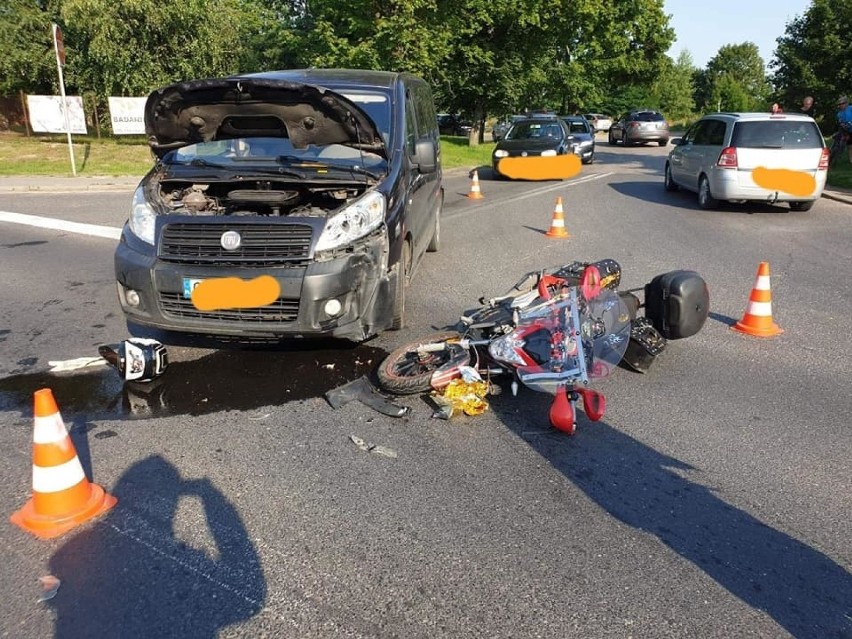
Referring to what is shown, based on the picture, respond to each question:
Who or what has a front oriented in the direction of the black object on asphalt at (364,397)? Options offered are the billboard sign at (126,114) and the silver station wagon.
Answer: the billboard sign

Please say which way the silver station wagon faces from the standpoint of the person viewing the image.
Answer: facing away from the viewer and to the left of the viewer

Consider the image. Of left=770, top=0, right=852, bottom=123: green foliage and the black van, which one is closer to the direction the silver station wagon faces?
the green foliage

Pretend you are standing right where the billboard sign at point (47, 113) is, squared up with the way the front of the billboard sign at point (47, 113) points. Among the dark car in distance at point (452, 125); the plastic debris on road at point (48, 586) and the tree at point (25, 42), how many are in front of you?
1

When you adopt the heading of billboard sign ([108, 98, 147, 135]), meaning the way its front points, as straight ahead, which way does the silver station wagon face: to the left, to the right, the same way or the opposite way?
the opposite way

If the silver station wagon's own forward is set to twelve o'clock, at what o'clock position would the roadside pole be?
The roadside pole is roughly at 10 o'clock from the silver station wagon.

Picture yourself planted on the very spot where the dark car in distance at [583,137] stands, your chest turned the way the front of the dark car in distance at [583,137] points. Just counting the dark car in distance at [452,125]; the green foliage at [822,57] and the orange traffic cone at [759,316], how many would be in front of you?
1

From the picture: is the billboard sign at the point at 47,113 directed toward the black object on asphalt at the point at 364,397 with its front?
yes

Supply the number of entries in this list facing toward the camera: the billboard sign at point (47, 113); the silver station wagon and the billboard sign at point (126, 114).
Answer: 2

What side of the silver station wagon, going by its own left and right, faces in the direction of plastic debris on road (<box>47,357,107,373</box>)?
back

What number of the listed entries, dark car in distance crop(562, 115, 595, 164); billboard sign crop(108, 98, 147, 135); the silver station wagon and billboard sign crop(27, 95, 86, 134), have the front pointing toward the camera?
3

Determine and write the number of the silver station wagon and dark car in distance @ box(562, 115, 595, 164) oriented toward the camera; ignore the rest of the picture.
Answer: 1

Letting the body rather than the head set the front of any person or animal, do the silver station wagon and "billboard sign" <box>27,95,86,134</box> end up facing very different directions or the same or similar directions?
very different directions

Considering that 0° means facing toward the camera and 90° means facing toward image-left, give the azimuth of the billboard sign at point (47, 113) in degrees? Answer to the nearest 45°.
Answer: approximately 0°

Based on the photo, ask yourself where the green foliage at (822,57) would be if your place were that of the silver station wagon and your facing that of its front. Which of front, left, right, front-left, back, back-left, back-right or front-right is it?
front-right
